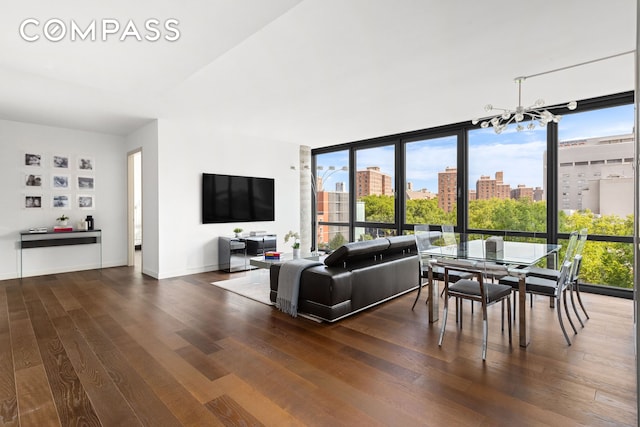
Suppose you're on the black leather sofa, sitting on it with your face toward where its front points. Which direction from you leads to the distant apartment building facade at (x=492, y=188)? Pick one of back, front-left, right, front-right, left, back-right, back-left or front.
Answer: right

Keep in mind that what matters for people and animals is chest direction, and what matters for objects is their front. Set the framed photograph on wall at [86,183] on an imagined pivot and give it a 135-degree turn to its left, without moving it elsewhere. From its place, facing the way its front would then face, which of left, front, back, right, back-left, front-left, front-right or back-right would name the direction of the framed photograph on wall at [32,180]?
back-left

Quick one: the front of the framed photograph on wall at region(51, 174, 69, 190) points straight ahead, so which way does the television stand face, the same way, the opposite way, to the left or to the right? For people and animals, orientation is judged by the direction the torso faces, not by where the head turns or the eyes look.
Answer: the same way

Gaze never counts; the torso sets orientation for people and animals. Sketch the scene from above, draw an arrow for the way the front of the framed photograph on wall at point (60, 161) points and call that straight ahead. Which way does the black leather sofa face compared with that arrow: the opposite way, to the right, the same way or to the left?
the opposite way

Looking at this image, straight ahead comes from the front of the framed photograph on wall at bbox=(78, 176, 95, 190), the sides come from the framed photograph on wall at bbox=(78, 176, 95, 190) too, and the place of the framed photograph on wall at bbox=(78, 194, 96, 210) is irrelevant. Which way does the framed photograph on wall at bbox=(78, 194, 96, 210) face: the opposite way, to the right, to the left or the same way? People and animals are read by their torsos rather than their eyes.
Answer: the same way

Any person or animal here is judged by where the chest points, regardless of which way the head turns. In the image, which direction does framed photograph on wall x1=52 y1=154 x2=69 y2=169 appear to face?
toward the camera

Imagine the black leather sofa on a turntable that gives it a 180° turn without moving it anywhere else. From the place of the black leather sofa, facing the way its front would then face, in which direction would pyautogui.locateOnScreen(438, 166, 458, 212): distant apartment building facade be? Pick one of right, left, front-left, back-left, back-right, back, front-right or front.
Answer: left

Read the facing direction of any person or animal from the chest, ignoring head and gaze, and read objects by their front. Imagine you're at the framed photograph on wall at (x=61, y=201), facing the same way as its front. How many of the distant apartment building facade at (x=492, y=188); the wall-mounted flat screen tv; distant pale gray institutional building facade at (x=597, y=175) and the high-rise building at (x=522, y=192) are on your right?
0

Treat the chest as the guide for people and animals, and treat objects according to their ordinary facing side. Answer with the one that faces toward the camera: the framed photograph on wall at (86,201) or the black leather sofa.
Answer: the framed photograph on wall

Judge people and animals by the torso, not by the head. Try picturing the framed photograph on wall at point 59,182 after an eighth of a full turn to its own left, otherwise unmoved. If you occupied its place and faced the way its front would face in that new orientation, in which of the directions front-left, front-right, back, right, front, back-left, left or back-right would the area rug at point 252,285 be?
front
